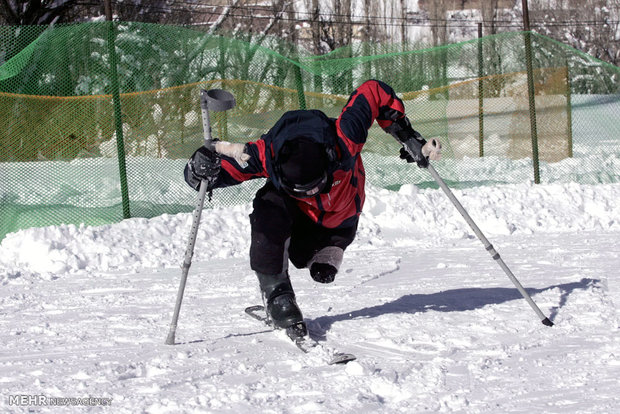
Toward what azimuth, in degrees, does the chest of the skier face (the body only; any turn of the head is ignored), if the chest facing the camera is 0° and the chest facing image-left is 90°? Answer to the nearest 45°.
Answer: approximately 0°

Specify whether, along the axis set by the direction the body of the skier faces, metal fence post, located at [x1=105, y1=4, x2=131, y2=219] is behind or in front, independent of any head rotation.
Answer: behind

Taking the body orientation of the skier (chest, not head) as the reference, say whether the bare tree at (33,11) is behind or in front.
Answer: behind

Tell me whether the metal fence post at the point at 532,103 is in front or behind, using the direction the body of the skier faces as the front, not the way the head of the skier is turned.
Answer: behind
